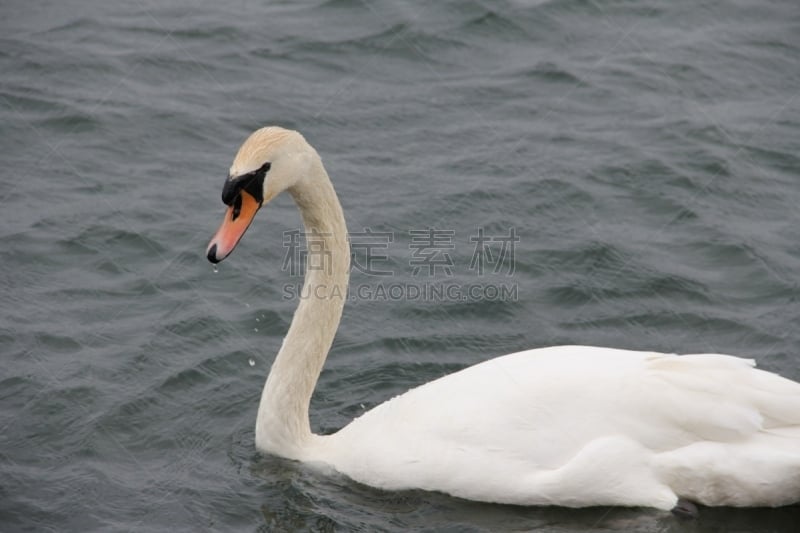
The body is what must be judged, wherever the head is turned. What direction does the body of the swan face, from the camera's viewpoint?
to the viewer's left
